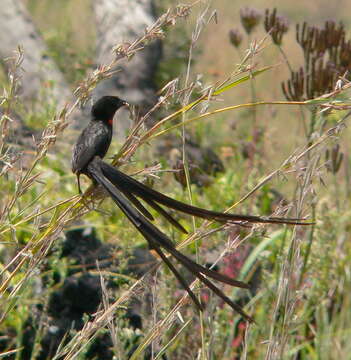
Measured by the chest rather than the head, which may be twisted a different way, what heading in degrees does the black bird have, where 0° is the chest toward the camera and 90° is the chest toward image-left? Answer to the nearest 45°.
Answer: approximately 270°
